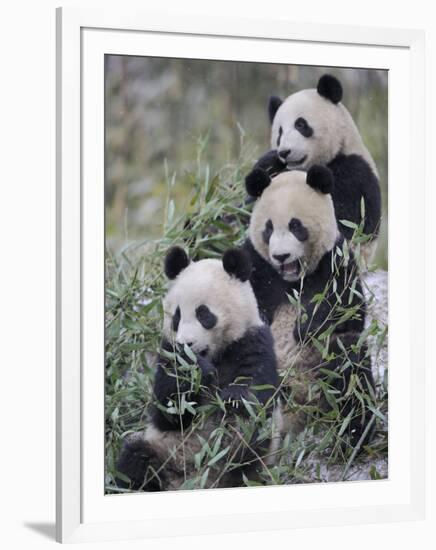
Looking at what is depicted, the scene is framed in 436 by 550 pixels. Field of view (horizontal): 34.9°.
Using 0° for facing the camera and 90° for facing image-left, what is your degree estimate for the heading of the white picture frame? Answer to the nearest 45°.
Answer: approximately 315°
